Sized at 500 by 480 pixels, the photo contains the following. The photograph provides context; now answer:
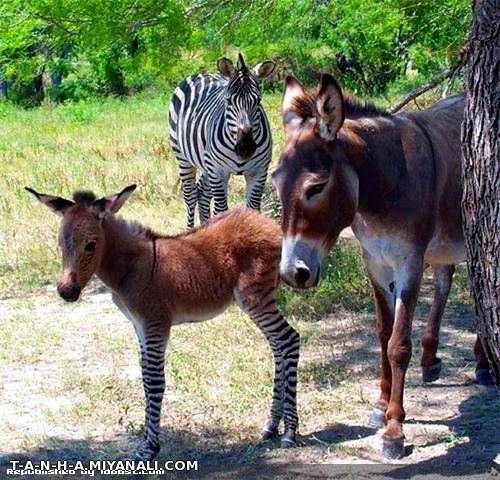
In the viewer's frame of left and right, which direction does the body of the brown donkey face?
facing the viewer and to the left of the viewer

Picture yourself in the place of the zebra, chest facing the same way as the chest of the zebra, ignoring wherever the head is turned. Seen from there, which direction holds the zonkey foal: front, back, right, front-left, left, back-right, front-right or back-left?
front-right

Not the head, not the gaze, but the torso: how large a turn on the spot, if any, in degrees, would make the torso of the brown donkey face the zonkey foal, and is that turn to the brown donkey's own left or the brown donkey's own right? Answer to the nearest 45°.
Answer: approximately 45° to the brown donkey's own right

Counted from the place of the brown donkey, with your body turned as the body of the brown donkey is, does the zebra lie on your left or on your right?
on your right

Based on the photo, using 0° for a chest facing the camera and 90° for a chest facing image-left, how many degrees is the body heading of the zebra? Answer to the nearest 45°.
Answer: approximately 315°

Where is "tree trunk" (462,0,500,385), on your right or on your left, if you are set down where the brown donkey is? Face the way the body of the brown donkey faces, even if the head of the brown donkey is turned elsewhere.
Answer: on your left

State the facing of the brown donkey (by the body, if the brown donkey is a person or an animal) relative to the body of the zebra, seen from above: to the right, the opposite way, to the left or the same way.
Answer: to the right
